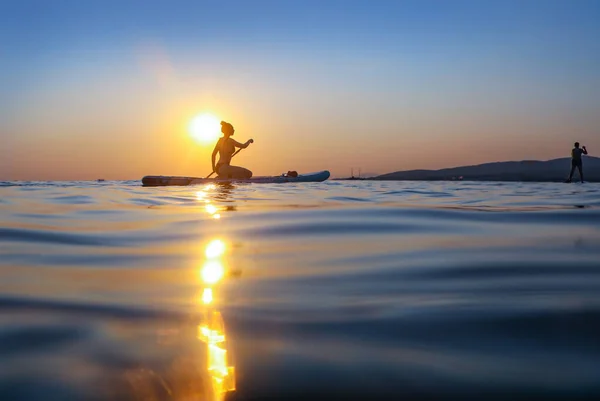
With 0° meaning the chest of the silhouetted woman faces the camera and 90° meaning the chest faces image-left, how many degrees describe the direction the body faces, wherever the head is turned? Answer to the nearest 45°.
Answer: approximately 270°

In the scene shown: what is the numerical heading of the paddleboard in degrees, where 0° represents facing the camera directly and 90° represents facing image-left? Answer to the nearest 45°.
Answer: approximately 270°
